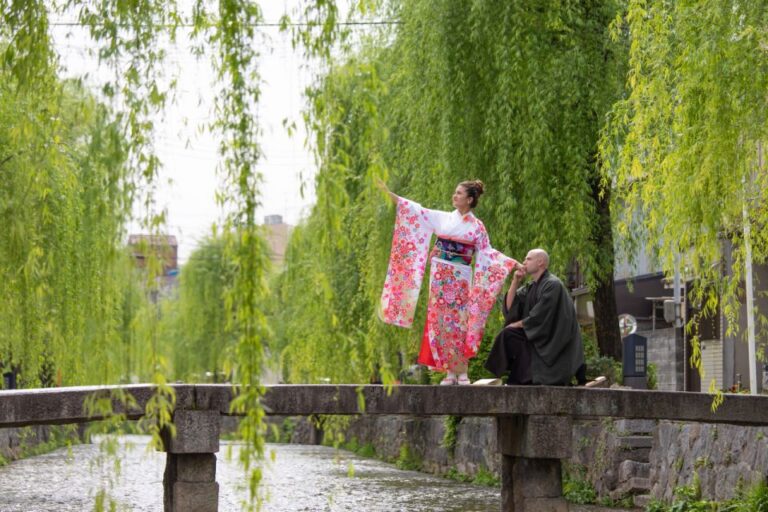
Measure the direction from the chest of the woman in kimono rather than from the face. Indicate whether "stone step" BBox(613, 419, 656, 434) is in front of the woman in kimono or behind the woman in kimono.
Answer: behind

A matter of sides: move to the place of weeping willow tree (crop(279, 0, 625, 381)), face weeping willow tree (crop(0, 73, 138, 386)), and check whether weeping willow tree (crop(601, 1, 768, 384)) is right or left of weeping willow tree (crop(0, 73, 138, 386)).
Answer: left

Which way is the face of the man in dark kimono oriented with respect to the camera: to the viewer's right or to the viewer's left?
to the viewer's left

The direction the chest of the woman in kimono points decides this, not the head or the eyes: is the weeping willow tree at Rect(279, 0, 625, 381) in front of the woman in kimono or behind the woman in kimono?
behind

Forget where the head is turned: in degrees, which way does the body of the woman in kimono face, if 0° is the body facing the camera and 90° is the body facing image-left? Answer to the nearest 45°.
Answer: approximately 45°

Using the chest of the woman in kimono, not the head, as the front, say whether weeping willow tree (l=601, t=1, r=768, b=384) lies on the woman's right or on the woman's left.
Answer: on the woman's left
